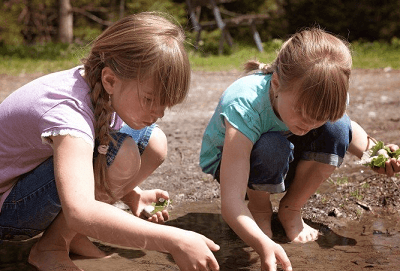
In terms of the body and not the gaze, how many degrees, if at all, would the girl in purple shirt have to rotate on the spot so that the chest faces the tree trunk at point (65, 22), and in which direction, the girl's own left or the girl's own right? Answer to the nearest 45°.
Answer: approximately 90° to the girl's own left

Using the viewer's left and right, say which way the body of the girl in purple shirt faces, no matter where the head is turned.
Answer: facing to the right of the viewer
